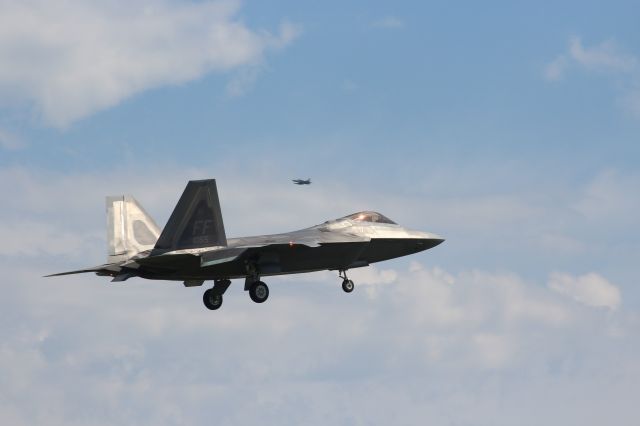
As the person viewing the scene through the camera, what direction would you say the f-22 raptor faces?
facing away from the viewer and to the right of the viewer
